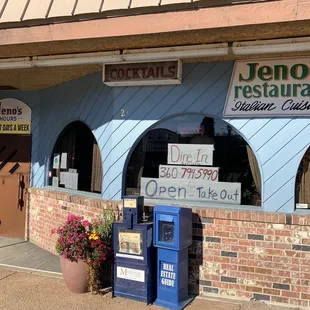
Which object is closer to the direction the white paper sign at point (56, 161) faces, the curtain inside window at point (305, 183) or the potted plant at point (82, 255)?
the potted plant

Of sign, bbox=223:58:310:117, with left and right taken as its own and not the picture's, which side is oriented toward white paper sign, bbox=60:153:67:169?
right

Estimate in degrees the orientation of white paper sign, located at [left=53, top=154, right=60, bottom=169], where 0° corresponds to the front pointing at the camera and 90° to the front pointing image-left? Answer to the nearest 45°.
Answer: approximately 45°

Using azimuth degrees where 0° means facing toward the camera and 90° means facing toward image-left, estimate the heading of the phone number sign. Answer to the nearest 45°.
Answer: approximately 0°

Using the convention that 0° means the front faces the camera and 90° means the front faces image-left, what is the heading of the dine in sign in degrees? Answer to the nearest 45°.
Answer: approximately 0°

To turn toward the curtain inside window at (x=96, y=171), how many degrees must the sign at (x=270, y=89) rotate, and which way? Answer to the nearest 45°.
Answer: approximately 90° to its right

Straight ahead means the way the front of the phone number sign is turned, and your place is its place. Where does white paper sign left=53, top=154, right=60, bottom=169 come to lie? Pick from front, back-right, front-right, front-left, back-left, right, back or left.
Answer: back-right
